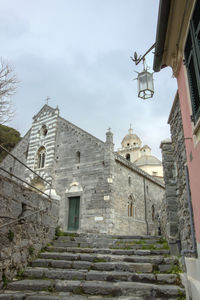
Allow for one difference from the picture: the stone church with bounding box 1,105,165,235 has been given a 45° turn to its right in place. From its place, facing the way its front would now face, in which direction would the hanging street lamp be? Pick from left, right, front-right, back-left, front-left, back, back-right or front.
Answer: left

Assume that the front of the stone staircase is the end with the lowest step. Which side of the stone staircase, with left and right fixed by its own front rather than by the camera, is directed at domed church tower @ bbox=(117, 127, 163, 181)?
back

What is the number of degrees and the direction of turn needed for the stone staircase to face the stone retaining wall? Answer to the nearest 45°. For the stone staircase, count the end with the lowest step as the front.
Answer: approximately 90° to its right

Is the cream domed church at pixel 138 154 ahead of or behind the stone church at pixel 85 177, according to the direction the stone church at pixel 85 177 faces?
behind

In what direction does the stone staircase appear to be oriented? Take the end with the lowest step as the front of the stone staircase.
toward the camera

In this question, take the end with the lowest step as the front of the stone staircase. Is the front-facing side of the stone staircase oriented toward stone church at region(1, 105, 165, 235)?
no

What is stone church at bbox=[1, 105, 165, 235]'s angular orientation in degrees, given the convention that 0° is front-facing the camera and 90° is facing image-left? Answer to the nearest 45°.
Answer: approximately 45°

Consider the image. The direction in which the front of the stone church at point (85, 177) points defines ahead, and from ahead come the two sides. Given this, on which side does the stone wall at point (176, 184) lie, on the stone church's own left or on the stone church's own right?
on the stone church's own left

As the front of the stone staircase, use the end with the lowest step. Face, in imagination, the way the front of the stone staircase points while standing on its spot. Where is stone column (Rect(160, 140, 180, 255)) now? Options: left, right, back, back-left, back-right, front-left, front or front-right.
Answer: left
